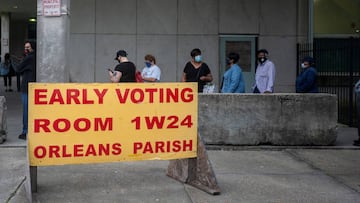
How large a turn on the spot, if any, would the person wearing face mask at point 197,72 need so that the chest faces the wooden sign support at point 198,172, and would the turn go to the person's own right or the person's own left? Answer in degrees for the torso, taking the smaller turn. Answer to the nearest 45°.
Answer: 0° — they already face it

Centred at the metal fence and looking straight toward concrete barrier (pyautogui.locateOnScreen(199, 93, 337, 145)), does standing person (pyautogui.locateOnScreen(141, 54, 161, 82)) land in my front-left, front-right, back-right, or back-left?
front-right

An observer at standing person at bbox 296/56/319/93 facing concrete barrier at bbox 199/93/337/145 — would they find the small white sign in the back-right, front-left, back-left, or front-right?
front-right

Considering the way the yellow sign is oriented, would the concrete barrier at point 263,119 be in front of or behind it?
behind

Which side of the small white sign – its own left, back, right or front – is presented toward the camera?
front

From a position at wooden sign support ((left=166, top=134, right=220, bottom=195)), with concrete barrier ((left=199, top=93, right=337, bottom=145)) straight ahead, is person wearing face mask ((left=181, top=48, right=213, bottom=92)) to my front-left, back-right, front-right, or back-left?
front-left

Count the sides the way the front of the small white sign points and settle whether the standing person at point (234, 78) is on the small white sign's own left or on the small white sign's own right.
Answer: on the small white sign's own left

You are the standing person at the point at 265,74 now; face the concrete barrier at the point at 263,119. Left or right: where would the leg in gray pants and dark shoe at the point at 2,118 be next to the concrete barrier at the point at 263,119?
right

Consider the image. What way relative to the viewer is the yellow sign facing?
toward the camera

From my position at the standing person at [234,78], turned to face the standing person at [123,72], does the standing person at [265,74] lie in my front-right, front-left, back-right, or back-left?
back-right

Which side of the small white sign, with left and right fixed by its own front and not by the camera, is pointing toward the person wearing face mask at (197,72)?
left

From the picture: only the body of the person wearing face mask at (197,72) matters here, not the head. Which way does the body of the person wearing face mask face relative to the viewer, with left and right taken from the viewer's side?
facing the viewer
